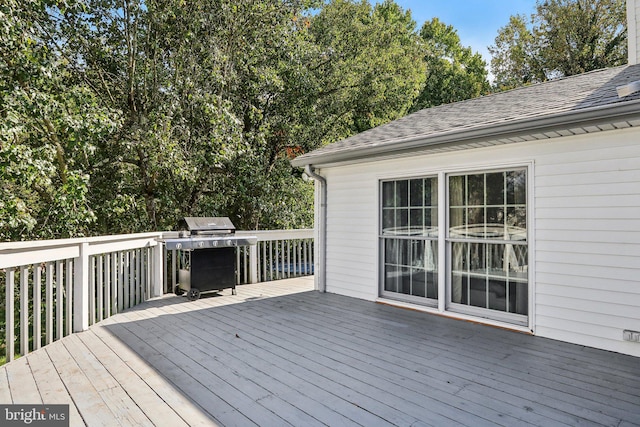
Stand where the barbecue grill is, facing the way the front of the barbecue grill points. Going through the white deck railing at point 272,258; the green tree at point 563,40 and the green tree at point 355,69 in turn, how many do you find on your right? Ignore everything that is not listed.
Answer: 0

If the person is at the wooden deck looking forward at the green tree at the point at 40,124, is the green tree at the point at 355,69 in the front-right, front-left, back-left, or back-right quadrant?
front-right

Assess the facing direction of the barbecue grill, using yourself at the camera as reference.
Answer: facing the viewer and to the right of the viewer

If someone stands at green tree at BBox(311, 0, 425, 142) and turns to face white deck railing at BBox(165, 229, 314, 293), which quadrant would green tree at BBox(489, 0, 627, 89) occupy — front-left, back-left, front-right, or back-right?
back-left

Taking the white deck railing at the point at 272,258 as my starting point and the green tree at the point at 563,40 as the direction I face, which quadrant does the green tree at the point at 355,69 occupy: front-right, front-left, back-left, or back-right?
front-left

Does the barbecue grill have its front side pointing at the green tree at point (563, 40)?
no

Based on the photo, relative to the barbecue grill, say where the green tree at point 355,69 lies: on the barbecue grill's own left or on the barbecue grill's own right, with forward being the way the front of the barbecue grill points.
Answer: on the barbecue grill's own left

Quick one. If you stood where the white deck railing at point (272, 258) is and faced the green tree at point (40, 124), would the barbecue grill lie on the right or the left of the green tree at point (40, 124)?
left
